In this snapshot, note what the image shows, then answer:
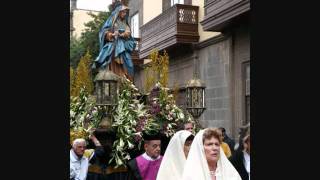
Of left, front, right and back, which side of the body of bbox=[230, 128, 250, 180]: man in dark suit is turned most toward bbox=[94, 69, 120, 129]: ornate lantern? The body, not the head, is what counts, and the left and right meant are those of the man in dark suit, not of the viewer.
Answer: right

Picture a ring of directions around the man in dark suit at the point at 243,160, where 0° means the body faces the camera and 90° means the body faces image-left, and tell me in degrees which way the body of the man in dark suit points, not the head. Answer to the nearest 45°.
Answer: approximately 315°

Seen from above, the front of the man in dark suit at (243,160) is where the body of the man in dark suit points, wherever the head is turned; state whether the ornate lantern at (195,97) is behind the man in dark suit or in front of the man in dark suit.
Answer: behind
